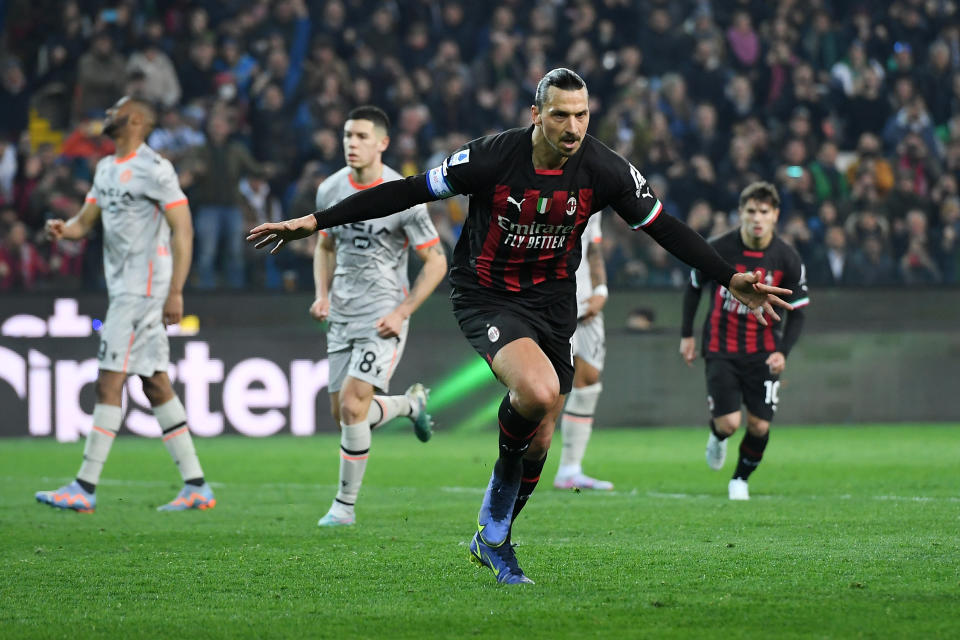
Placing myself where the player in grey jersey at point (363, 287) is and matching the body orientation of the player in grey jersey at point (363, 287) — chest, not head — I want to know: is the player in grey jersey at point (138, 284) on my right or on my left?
on my right

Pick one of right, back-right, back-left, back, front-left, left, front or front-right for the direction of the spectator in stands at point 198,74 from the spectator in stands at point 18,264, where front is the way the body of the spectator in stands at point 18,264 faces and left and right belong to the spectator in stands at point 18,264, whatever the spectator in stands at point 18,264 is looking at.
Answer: back-left

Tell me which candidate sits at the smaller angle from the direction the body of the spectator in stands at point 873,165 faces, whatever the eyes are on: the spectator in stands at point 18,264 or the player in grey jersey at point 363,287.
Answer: the player in grey jersey

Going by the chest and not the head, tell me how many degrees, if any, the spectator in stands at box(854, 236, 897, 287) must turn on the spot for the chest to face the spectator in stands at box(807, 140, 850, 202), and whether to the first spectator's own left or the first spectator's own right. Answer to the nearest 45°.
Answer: approximately 135° to the first spectator's own right

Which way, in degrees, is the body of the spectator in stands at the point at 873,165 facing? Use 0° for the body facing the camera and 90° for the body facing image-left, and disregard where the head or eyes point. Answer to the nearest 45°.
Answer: approximately 0°

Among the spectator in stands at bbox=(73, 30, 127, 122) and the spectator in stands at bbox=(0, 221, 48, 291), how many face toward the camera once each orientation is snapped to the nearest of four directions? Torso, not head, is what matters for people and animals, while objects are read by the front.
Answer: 2

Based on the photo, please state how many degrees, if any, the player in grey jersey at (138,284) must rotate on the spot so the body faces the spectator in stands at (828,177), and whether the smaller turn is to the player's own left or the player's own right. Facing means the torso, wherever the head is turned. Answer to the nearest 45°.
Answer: approximately 180°

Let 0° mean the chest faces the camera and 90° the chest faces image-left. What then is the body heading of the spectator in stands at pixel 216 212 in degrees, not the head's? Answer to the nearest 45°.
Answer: approximately 0°

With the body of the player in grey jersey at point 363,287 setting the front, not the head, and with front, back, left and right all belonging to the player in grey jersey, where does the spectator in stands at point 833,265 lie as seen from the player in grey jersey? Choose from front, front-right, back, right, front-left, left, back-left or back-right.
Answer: back

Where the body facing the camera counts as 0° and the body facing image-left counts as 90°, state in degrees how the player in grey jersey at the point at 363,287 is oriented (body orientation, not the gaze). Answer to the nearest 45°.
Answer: approximately 45°
